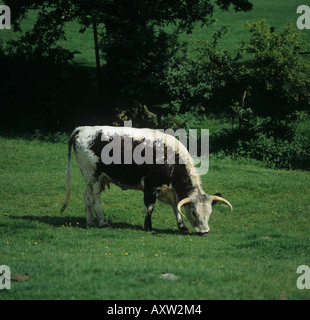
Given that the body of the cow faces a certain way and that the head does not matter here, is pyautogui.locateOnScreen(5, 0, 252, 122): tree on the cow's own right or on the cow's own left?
on the cow's own left

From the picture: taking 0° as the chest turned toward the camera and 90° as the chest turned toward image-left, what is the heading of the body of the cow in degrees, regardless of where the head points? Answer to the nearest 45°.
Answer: approximately 270°
